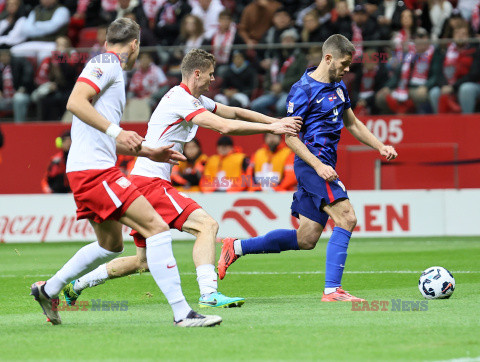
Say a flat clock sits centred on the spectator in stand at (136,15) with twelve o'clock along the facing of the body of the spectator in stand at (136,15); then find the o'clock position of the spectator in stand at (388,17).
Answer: the spectator in stand at (388,17) is roughly at 10 o'clock from the spectator in stand at (136,15).

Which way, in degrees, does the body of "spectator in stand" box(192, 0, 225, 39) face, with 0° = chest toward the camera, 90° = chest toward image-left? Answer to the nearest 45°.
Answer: approximately 0°

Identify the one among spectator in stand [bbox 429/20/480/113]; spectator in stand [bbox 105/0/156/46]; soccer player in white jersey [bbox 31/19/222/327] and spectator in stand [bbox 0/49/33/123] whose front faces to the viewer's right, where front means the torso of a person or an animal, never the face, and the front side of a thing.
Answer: the soccer player in white jersey

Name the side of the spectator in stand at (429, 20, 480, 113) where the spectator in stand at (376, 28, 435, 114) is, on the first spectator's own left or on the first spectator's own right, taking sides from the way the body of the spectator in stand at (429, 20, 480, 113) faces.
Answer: on the first spectator's own right

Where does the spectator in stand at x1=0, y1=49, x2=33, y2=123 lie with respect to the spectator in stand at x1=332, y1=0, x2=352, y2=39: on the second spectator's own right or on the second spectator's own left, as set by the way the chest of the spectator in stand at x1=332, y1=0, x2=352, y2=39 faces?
on the second spectator's own right

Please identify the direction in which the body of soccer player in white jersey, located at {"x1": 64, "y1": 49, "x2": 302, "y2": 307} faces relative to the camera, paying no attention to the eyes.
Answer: to the viewer's right

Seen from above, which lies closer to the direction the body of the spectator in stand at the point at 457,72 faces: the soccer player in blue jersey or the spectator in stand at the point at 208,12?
the soccer player in blue jersey

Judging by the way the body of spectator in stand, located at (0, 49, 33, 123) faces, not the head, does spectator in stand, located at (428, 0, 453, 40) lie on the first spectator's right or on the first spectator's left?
on the first spectator's left

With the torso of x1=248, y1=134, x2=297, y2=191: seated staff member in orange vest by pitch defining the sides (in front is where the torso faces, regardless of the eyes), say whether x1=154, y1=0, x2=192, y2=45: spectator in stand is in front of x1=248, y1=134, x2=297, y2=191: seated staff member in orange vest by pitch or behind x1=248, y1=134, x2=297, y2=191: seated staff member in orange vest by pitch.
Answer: behind
